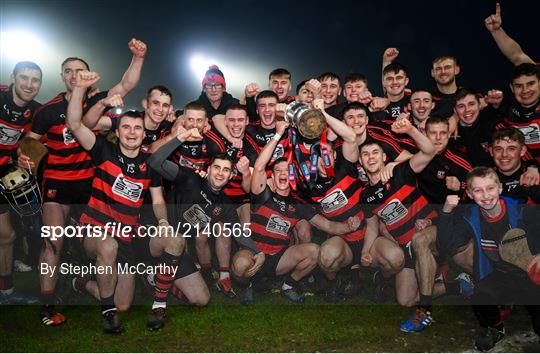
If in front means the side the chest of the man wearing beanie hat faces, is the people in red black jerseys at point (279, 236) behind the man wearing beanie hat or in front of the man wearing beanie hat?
in front

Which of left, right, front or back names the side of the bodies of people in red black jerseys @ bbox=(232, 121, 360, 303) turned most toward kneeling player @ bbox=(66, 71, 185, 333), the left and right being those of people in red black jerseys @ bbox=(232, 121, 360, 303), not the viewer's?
right

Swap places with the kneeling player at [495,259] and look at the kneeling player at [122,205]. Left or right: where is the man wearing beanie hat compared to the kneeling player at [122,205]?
right

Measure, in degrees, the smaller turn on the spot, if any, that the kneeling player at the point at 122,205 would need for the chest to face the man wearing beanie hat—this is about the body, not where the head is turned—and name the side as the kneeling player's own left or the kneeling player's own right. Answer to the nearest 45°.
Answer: approximately 135° to the kneeling player's own left

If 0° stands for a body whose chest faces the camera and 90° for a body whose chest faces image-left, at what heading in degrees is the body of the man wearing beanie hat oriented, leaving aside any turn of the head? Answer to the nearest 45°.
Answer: approximately 0°

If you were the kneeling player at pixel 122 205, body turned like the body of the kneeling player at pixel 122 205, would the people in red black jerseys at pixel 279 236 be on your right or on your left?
on your left
